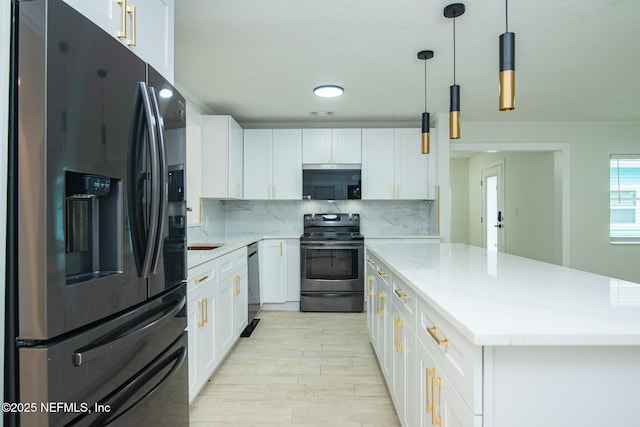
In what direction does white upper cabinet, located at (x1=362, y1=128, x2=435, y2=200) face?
toward the camera

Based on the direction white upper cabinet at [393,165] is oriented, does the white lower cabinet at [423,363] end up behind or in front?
in front

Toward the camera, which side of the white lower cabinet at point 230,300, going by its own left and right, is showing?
right

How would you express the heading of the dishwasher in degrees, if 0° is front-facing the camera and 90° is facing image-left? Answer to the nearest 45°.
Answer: approximately 270°

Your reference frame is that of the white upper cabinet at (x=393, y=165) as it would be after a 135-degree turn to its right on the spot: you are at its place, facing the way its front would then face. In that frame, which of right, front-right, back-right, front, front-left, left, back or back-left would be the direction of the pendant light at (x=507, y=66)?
back-left

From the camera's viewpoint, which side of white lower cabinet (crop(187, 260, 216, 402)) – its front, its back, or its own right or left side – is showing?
right

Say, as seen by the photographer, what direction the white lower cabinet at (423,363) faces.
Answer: facing to the left of the viewer

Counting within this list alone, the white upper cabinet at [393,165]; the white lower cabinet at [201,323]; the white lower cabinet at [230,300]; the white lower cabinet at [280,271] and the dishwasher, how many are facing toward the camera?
2

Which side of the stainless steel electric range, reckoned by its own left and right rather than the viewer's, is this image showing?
front

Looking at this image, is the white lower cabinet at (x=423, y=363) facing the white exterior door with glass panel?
no

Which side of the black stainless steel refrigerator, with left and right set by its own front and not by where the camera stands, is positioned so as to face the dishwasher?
left

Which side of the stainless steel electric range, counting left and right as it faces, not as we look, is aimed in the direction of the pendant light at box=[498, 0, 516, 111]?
front

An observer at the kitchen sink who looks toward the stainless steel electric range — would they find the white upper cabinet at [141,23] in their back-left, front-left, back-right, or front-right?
back-right

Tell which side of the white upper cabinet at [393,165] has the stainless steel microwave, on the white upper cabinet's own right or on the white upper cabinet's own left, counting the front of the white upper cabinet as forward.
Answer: on the white upper cabinet's own right

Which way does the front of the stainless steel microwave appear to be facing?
toward the camera

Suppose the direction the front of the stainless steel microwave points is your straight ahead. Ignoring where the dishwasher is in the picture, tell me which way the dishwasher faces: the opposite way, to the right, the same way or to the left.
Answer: to the left

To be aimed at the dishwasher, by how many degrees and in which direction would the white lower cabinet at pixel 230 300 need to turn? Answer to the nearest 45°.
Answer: approximately 90° to its left

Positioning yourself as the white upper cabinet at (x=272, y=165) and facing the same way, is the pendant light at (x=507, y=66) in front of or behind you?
in front

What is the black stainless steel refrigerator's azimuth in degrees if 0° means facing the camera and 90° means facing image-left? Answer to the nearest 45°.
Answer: approximately 315°
